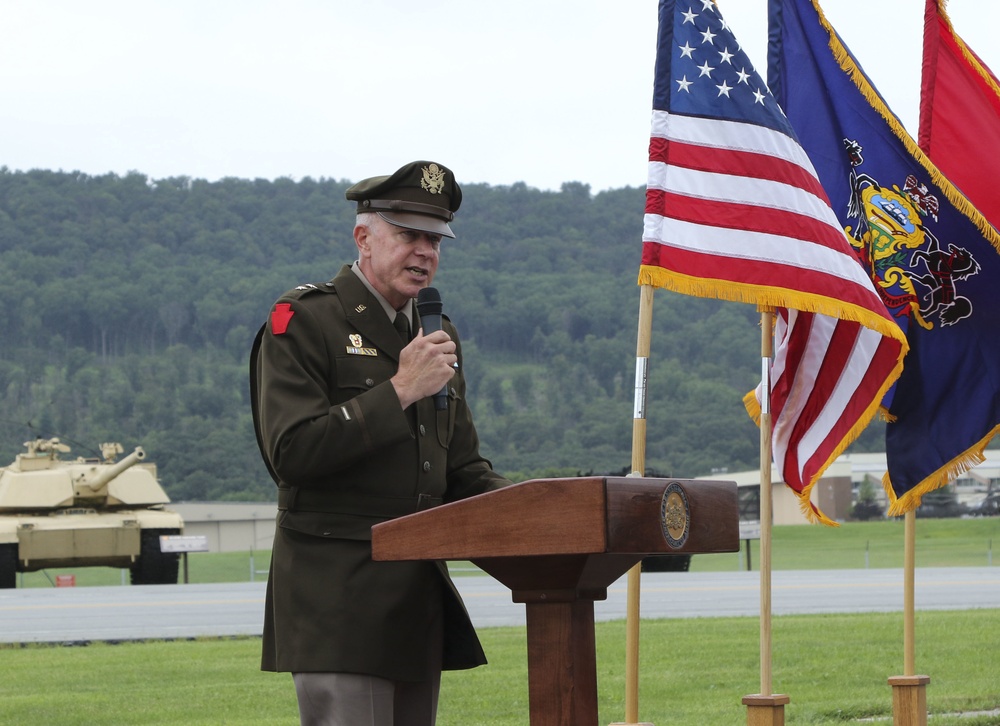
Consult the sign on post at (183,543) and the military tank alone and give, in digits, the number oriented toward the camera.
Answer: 2

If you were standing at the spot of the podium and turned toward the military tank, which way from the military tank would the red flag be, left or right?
right

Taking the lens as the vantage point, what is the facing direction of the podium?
facing the viewer and to the right of the viewer

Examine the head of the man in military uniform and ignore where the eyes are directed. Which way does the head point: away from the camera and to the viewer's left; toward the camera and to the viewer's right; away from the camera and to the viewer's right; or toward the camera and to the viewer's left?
toward the camera and to the viewer's right

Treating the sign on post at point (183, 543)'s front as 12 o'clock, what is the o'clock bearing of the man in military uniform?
The man in military uniform is roughly at 12 o'clock from the sign on post.

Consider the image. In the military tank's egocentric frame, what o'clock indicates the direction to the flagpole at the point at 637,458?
The flagpole is roughly at 12 o'clock from the military tank.

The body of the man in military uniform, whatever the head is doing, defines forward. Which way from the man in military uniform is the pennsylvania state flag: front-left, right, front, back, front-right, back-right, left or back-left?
left

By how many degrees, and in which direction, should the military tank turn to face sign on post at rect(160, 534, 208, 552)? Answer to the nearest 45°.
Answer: approximately 45° to its left

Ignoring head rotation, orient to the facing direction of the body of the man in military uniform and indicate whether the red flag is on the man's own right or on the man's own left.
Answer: on the man's own left

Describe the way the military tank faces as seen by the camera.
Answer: facing the viewer

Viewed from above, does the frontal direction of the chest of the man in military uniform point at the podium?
yes

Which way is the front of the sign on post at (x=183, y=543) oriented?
toward the camera

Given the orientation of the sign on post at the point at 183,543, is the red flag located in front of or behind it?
in front
